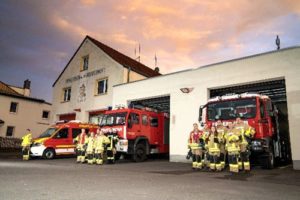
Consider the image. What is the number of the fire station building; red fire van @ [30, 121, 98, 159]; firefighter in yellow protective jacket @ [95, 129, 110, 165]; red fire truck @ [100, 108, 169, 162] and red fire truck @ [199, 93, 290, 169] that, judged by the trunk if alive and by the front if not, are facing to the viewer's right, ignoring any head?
0

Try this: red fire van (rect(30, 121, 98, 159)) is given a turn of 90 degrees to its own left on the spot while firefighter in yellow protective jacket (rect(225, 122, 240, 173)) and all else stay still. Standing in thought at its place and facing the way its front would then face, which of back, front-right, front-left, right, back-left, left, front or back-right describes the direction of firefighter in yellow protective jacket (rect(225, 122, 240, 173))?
front

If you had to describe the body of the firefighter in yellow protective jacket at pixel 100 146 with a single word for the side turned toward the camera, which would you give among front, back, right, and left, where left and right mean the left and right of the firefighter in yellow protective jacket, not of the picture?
front

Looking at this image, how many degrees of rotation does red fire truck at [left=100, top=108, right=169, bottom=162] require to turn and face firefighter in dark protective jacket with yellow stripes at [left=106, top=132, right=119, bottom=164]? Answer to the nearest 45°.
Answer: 0° — it already faces them

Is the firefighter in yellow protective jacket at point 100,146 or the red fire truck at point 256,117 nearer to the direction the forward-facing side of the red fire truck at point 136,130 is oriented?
the firefighter in yellow protective jacket

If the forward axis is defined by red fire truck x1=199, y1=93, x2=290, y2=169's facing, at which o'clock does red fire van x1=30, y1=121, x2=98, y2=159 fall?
red fire van x1=30, y1=121, x2=98, y2=159 is roughly at 2 o'clock from red fire truck x1=199, y1=93, x2=290, y2=169.

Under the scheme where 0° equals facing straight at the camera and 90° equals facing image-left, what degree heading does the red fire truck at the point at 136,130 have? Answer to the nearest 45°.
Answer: approximately 45°

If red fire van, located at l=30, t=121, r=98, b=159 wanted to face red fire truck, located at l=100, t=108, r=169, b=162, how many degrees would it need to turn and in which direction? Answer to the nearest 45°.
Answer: approximately 90° to its left

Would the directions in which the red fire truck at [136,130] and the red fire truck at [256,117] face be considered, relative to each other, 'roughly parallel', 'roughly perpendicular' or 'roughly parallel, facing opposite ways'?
roughly parallel

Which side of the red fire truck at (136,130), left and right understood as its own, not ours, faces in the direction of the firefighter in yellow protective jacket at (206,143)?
left

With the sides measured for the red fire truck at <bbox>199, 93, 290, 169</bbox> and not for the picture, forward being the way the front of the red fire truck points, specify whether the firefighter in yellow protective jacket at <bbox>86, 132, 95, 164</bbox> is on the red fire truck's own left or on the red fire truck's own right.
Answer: on the red fire truck's own right

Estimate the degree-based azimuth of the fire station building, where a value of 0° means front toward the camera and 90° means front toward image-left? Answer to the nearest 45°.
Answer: approximately 45°

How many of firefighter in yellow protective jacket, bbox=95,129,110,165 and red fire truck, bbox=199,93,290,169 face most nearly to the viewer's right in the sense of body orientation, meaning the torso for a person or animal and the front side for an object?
0

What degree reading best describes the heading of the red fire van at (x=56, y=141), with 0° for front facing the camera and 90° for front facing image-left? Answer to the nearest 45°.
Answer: approximately 45°

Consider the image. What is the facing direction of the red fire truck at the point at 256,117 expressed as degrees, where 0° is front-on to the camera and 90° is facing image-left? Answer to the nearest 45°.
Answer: approximately 45°

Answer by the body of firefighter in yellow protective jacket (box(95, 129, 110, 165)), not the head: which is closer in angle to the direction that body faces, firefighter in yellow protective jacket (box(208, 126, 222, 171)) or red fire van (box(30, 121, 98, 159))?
the firefighter in yellow protective jacket
